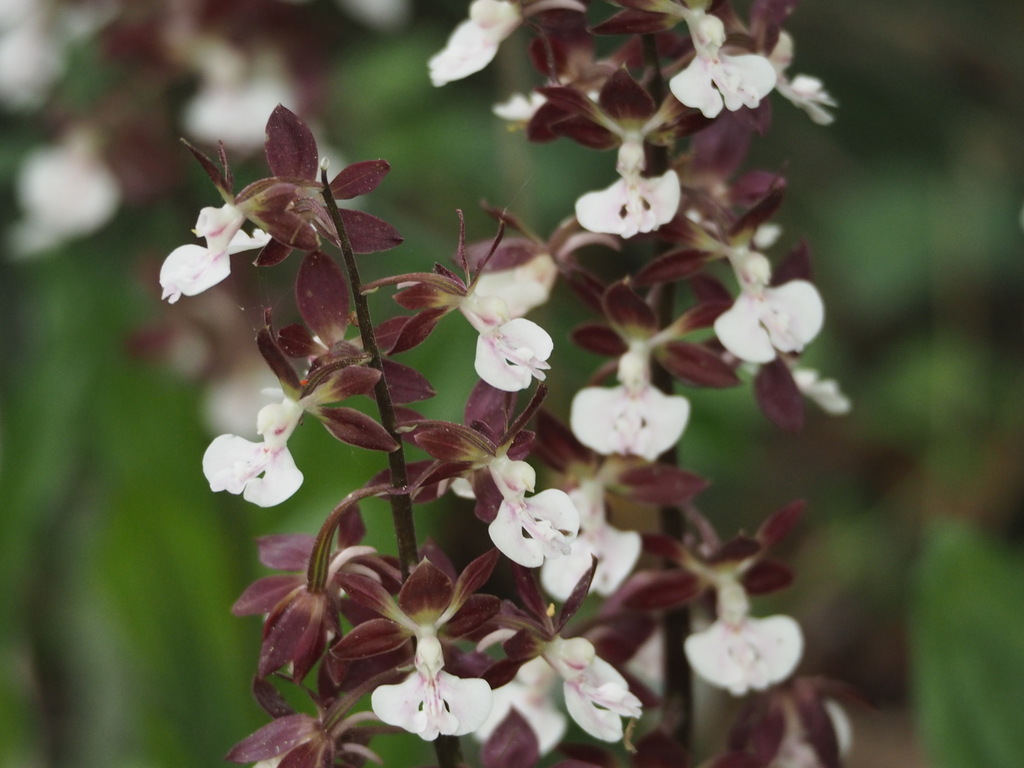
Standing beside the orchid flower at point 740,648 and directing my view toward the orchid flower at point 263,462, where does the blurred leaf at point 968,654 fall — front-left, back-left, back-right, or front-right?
back-right

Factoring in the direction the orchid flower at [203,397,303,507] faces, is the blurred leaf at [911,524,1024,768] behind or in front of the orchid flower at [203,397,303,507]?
behind

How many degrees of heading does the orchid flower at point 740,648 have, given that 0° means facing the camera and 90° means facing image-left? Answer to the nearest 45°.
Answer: approximately 0°

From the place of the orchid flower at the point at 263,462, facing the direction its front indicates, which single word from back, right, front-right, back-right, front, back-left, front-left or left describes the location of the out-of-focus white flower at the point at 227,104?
back-right

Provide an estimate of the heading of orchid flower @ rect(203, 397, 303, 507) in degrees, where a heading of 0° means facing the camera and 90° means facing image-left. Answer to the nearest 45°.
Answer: approximately 45°

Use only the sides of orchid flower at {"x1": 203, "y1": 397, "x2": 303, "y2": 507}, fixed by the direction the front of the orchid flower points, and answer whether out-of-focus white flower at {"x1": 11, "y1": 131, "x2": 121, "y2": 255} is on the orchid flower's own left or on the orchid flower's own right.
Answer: on the orchid flower's own right
